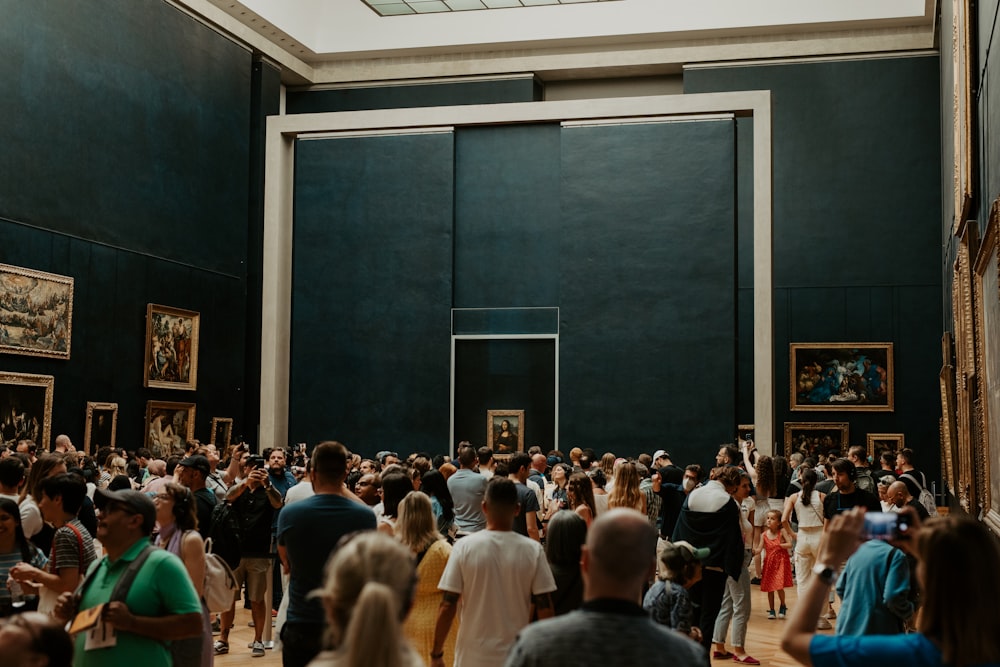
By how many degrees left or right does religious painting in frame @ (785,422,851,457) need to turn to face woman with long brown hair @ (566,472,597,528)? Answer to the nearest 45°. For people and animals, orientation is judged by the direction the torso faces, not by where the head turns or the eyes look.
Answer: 0° — it already faces them

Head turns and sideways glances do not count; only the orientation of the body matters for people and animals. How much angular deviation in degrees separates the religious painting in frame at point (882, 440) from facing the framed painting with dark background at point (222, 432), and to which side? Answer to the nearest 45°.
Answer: approximately 90° to its right

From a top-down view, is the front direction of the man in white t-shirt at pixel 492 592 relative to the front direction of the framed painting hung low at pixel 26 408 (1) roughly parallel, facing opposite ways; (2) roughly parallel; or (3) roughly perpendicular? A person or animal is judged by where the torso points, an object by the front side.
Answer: roughly perpendicular

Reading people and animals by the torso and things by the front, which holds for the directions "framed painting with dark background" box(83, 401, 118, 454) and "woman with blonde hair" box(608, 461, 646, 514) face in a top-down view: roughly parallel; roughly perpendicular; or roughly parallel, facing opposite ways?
roughly perpendicular

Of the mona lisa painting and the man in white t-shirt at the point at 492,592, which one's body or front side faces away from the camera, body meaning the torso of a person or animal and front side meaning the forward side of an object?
the man in white t-shirt

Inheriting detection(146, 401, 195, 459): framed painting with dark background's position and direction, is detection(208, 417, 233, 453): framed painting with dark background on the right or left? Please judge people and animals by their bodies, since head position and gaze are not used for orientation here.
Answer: on its left

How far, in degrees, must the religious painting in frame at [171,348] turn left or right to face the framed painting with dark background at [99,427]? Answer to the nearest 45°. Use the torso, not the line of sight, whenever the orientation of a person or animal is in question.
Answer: approximately 90° to its right

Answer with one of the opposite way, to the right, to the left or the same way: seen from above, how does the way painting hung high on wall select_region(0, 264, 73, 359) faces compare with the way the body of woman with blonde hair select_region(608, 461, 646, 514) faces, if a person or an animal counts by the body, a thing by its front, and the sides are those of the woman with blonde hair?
to the right

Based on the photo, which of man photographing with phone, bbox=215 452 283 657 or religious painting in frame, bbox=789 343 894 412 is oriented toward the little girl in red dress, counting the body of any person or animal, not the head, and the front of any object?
the religious painting in frame

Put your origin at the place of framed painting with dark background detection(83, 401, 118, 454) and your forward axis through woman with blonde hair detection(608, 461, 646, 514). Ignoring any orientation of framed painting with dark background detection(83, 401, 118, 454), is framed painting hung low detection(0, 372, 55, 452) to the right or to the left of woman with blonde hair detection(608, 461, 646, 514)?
right

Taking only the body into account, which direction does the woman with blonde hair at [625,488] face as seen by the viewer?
away from the camera
